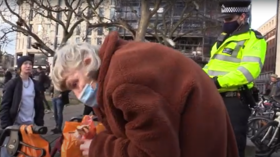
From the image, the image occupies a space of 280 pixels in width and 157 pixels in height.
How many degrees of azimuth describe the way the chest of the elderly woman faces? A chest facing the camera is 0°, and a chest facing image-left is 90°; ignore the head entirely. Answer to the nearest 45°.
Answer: approximately 90°

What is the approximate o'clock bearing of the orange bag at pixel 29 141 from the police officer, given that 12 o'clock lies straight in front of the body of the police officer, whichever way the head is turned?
The orange bag is roughly at 1 o'clock from the police officer.

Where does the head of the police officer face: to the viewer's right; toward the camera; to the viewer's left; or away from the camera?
to the viewer's left

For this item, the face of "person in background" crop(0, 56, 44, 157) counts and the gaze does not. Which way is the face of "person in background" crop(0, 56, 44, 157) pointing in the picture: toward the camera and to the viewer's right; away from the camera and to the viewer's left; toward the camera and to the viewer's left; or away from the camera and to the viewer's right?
toward the camera and to the viewer's right

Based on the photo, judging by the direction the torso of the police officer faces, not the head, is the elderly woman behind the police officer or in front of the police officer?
in front

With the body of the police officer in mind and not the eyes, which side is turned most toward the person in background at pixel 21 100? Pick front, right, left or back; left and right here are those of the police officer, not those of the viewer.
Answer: right

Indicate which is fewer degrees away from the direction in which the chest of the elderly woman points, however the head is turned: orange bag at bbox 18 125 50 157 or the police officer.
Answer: the orange bag

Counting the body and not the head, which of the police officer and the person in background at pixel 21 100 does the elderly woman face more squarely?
the person in background

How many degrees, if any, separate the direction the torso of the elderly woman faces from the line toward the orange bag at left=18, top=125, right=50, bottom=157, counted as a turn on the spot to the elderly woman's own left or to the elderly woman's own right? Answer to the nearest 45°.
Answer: approximately 45° to the elderly woman's own right

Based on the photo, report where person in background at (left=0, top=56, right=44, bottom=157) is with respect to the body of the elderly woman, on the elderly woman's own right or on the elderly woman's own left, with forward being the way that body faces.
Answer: on the elderly woman's own right

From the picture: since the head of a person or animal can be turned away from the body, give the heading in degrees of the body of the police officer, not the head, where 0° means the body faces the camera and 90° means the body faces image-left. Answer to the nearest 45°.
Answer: approximately 45°

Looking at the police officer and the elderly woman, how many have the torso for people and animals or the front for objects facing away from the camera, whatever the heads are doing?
0
